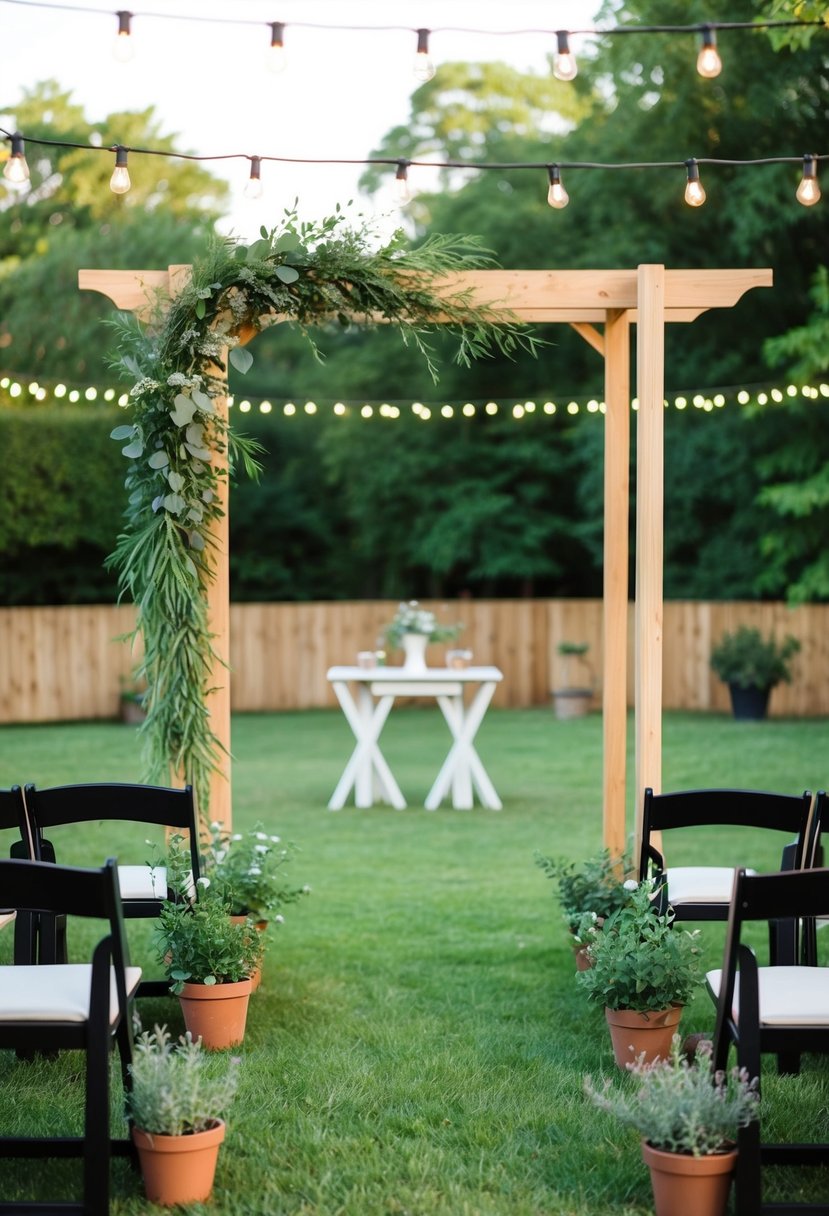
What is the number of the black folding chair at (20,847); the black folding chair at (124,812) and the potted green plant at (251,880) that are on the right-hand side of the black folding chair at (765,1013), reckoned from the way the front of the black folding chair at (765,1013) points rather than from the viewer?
0

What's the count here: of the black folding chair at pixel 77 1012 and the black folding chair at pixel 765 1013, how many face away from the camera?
2

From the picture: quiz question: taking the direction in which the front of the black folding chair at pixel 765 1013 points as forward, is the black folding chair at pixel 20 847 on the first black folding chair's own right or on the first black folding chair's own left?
on the first black folding chair's own left

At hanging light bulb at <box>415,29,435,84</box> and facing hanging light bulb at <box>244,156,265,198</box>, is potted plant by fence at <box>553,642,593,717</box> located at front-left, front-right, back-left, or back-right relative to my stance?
front-right

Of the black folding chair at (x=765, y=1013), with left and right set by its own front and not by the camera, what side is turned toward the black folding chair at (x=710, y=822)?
front

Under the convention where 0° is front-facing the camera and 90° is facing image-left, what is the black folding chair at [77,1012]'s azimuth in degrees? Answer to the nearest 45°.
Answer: approximately 180°

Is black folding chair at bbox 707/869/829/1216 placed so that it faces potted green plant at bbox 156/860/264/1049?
no

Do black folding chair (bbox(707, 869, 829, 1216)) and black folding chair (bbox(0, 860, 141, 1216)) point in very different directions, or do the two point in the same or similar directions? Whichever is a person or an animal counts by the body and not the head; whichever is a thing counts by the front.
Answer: same or similar directions

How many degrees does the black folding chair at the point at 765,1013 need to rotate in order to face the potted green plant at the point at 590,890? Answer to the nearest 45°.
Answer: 0° — it already faces it

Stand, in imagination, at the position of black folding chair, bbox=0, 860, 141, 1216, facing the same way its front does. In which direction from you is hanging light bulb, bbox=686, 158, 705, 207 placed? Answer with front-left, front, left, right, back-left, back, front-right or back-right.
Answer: front-right

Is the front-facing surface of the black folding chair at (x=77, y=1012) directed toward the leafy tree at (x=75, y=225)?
yes

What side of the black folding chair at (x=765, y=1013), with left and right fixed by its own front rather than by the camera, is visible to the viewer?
back
